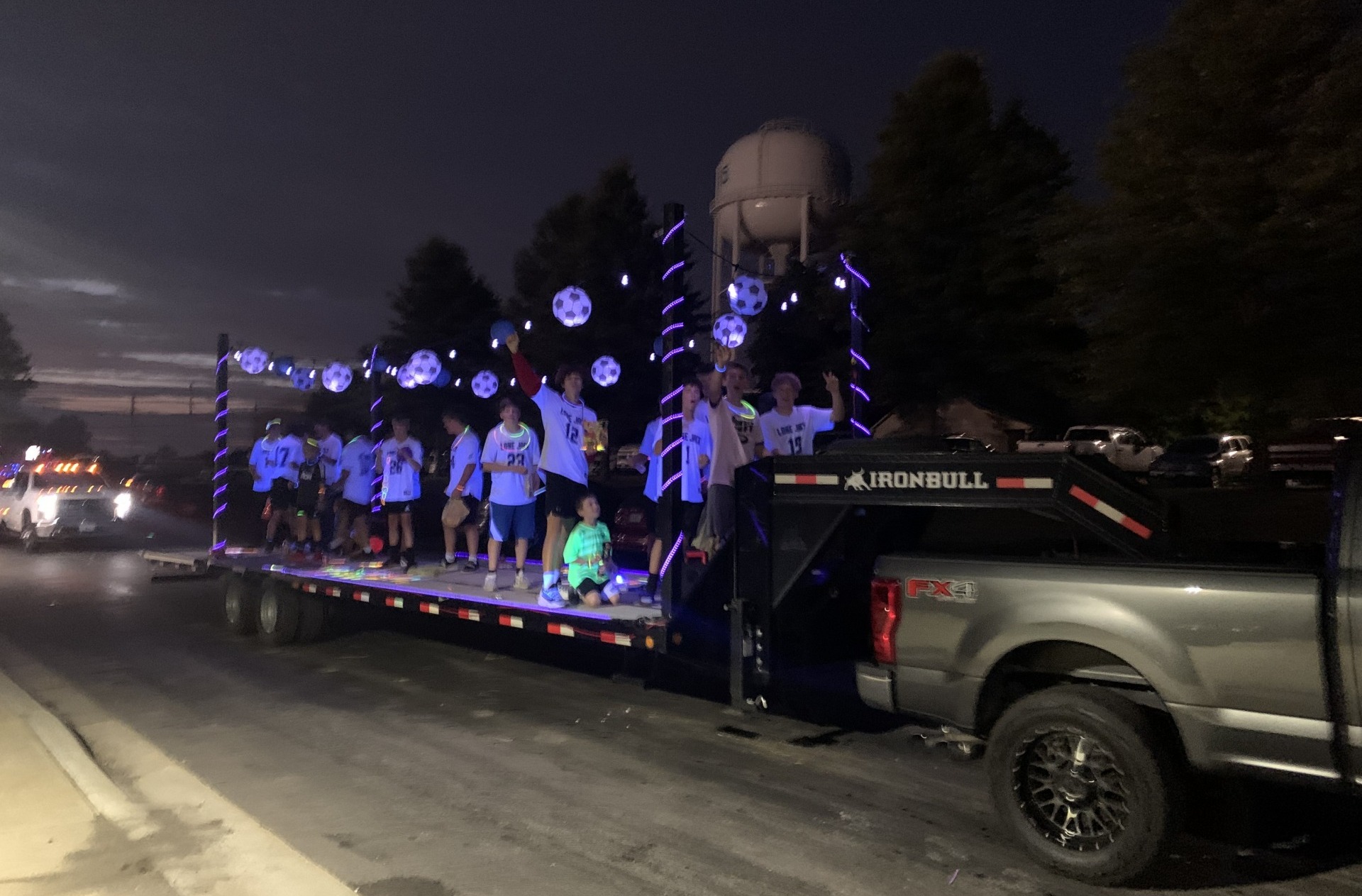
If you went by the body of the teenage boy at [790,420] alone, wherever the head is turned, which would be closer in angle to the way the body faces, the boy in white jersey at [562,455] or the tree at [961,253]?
the boy in white jersey

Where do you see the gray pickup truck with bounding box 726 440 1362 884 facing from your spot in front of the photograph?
facing to the right of the viewer

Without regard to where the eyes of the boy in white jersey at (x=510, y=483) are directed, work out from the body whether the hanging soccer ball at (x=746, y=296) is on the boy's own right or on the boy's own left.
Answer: on the boy's own left

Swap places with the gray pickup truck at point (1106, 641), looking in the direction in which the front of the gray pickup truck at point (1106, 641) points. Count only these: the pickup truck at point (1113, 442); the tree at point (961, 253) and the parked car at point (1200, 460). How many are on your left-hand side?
3

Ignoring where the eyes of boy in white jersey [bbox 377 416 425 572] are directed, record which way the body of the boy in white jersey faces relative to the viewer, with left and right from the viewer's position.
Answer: facing the viewer

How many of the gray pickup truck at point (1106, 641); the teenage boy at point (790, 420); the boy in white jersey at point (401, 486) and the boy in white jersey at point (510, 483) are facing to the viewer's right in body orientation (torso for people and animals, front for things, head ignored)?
1

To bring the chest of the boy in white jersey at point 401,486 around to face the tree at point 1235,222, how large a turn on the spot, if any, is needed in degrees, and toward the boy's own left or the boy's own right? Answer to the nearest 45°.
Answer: approximately 90° to the boy's own left

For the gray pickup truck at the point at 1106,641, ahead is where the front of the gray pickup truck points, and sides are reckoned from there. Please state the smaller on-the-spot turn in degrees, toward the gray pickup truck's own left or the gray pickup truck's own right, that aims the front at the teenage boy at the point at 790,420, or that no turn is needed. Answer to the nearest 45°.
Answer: approximately 135° to the gray pickup truck's own left

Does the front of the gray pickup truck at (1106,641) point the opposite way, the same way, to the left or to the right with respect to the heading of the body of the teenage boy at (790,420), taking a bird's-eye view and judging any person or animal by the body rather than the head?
to the left

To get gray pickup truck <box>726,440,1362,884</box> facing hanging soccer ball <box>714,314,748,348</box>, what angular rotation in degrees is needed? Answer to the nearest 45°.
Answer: approximately 135° to its left

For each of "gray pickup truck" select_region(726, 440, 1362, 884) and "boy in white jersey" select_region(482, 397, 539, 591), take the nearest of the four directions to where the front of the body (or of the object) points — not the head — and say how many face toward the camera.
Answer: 1
